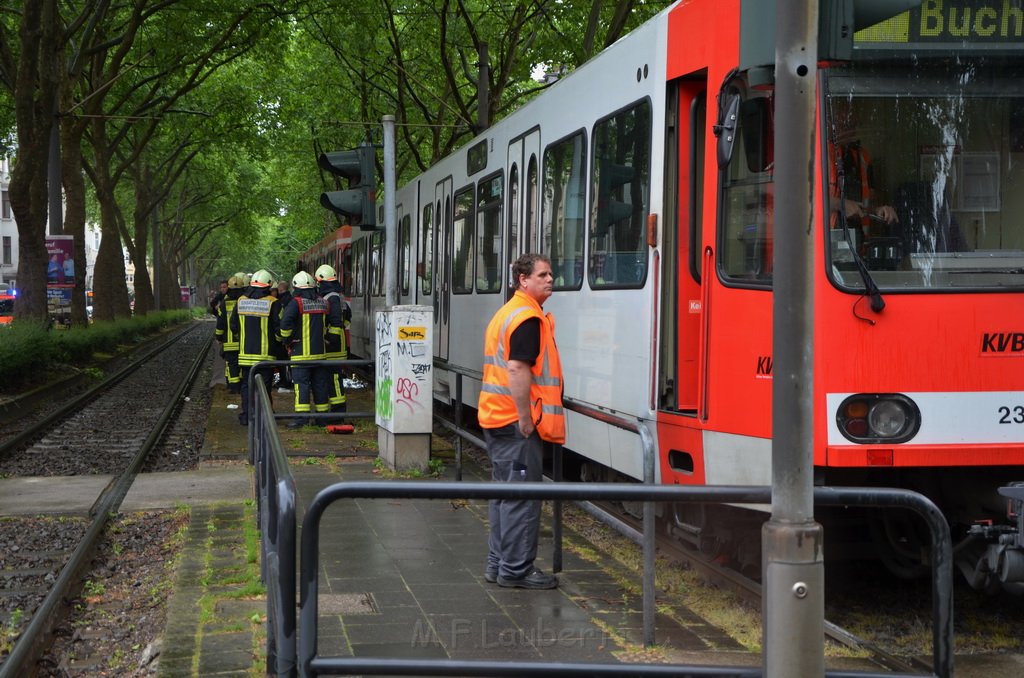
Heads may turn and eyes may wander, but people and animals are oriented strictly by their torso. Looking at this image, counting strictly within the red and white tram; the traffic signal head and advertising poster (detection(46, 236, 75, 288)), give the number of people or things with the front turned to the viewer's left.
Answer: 1

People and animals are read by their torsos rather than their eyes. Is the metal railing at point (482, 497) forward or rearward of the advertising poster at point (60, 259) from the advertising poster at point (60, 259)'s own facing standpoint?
forward

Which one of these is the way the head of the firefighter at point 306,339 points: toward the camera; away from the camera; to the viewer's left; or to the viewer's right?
away from the camera

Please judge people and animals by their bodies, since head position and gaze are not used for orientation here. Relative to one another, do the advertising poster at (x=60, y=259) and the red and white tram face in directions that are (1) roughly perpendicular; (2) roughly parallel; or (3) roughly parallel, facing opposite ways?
roughly parallel

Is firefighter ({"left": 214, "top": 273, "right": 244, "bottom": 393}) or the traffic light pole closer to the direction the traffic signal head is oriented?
the firefighter

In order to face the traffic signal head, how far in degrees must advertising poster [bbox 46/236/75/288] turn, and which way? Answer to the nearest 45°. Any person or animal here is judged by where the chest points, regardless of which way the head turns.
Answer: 0° — it already faces it

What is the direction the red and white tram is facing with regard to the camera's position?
facing the viewer and to the right of the viewer

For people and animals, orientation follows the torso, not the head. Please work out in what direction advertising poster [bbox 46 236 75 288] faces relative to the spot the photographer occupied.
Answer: facing the viewer

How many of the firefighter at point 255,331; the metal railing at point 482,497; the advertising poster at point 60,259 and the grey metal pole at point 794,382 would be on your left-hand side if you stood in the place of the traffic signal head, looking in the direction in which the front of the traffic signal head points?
2

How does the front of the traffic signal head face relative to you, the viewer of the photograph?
facing to the left of the viewer

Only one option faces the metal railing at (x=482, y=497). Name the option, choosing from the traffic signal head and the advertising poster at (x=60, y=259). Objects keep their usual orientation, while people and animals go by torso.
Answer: the advertising poster

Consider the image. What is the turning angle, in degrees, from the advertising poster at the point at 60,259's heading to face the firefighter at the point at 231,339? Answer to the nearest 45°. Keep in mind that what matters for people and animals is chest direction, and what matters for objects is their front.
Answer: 0° — it already faces them

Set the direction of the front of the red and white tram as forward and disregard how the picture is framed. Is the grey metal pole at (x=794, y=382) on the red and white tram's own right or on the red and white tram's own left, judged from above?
on the red and white tram's own right

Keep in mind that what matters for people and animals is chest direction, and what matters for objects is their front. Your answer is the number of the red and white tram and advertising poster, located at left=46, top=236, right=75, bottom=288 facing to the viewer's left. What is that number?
0

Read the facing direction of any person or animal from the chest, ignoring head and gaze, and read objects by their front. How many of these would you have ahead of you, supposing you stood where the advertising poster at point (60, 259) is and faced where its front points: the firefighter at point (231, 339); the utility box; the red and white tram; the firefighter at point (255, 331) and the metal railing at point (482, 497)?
5

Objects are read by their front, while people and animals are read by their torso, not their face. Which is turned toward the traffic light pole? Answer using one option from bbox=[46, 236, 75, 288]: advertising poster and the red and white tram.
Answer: the advertising poster
